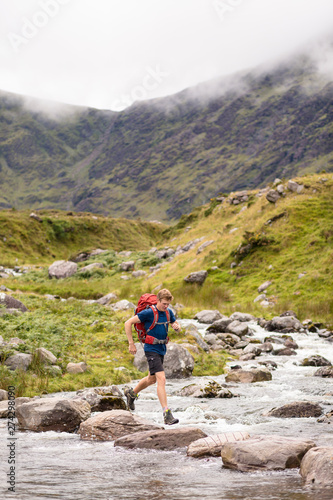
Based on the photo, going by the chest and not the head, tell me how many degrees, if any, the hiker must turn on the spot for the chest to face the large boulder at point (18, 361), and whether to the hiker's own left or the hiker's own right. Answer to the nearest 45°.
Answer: approximately 180°

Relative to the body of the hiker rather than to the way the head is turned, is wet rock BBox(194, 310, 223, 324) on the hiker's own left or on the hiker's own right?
on the hiker's own left

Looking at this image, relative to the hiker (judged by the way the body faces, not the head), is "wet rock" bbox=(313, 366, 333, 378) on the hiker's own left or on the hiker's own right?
on the hiker's own left

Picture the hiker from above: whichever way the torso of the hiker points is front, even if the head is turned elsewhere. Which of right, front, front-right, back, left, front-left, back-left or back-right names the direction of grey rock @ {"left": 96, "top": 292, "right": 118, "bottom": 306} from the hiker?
back-left

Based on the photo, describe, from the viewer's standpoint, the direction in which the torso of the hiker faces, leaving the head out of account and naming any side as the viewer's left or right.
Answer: facing the viewer and to the right of the viewer
